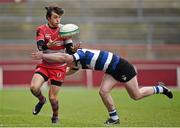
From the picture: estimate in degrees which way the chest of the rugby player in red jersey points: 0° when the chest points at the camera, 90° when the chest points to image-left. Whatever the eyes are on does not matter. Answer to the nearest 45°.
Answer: approximately 0°
